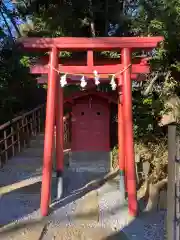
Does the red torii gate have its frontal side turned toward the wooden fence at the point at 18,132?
no

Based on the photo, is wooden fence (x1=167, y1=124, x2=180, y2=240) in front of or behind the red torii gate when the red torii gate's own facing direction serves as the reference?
in front

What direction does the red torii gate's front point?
toward the camera
